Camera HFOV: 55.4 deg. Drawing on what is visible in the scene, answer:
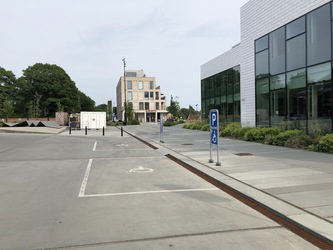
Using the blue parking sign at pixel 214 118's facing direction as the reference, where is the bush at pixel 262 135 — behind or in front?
behind

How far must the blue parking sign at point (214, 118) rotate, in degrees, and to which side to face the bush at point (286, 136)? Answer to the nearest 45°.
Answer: approximately 180°

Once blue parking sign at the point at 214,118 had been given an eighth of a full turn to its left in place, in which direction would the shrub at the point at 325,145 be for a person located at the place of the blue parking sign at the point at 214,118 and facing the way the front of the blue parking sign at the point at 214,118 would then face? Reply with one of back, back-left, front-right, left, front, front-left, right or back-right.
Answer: back-left

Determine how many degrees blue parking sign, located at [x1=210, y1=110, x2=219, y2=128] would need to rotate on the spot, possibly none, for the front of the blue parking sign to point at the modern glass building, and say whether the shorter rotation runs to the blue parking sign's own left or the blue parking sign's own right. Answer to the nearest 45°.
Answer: approximately 180°

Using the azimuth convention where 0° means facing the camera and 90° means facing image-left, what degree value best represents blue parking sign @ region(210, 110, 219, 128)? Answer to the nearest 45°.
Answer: approximately 45°

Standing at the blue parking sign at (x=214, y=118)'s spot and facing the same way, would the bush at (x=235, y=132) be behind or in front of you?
behind

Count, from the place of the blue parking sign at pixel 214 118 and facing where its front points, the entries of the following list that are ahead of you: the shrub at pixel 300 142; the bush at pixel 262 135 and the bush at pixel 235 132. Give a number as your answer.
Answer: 0

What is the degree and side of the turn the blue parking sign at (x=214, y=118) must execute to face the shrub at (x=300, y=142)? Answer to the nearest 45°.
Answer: approximately 180°
